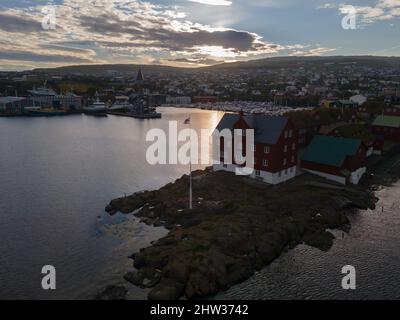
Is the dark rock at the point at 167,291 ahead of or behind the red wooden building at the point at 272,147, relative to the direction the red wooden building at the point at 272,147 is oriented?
ahead

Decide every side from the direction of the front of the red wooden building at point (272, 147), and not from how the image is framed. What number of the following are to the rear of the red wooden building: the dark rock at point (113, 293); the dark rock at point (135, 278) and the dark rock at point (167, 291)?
0

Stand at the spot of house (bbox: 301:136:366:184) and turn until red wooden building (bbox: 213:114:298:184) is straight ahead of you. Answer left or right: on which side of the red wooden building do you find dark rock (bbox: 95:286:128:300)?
left

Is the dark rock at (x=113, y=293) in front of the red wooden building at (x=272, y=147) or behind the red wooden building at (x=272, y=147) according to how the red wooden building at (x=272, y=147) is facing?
in front

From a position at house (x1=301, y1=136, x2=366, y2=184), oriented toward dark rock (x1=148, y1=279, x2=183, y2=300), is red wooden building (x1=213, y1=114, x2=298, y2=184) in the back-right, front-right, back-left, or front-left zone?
front-right
